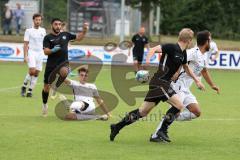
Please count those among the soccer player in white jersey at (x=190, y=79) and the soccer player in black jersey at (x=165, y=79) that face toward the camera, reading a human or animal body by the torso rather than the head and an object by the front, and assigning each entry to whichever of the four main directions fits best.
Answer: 0

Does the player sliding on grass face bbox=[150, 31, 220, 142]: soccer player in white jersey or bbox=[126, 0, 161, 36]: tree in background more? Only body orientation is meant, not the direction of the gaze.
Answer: the soccer player in white jersey

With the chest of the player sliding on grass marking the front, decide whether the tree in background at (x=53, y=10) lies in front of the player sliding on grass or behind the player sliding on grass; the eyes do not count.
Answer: behind

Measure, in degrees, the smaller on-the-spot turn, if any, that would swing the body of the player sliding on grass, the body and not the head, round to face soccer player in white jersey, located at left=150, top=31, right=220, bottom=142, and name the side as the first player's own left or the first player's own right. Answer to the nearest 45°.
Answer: approximately 45° to the first player's own left
